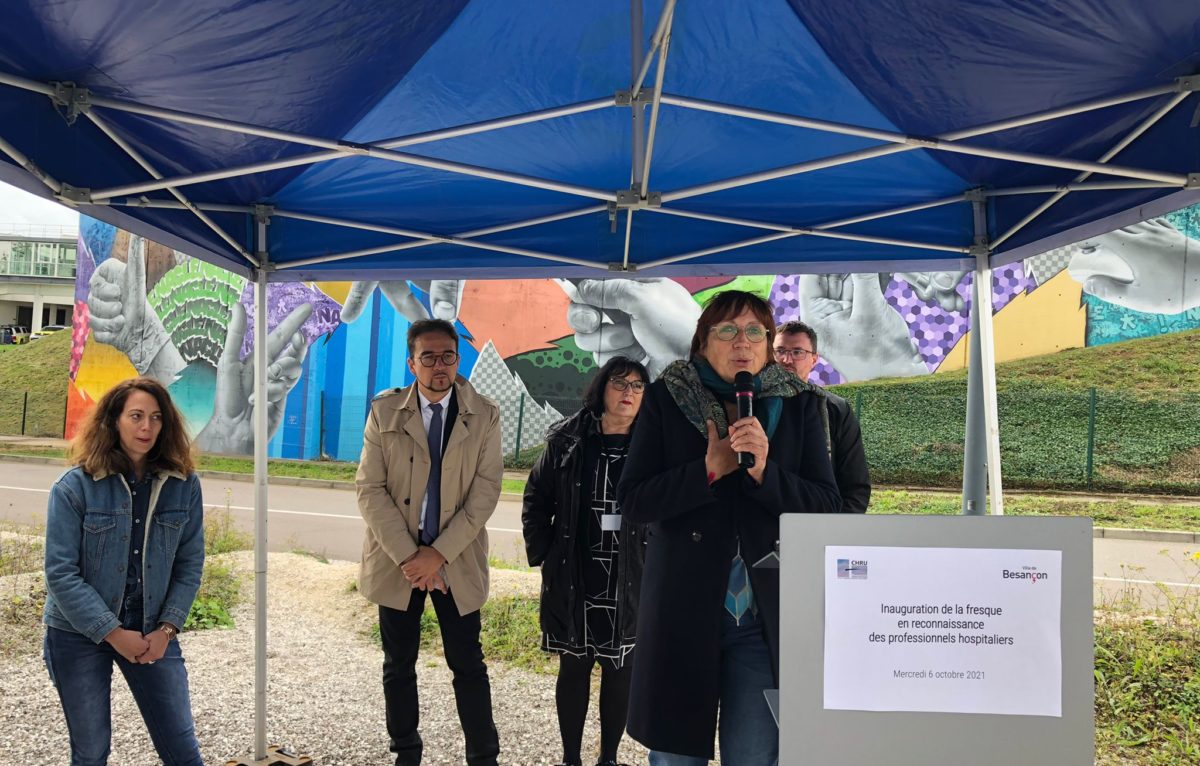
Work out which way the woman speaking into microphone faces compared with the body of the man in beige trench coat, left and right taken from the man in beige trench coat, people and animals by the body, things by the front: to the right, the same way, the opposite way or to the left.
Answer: the same way

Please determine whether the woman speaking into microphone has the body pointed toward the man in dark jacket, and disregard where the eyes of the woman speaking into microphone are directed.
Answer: no

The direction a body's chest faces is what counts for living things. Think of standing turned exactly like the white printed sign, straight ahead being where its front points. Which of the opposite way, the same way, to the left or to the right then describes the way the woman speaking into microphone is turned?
the same way

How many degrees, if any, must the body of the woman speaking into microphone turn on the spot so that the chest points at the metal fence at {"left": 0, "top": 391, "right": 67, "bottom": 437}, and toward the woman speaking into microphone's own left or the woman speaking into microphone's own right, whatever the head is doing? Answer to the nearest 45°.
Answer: approximately 135° to the woman speaking into microphone's own right

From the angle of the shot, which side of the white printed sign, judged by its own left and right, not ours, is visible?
front

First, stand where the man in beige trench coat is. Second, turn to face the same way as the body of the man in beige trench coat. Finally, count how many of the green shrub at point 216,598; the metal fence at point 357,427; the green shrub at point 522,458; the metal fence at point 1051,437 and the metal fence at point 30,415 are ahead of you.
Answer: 0

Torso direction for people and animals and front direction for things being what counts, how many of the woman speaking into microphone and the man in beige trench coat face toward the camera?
2

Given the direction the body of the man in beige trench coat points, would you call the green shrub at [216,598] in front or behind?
behind

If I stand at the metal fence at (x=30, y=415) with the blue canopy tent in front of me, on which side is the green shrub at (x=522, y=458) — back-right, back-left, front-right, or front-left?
front-left

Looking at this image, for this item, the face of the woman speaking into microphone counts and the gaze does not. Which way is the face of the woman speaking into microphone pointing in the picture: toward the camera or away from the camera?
toward the camera

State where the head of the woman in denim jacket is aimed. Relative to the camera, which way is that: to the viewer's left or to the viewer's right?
to the viewer's right

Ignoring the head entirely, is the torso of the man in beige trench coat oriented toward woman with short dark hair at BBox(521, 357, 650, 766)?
no

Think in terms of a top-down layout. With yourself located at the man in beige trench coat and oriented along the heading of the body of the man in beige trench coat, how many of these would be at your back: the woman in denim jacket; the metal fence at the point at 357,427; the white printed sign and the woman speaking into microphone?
1

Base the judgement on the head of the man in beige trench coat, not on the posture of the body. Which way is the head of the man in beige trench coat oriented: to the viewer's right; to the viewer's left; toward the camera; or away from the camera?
toward the camera

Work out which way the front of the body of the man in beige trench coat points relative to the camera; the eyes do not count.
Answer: toward the camera
